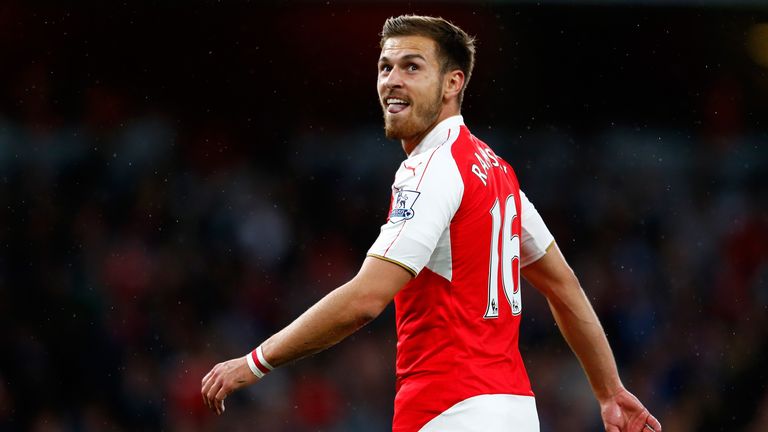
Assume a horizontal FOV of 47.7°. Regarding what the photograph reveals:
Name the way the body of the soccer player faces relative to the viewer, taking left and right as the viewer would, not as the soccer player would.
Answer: facing away from the viewer and to the left of the viewer
